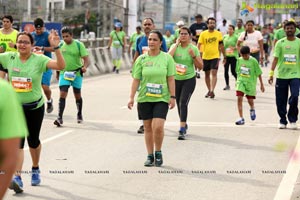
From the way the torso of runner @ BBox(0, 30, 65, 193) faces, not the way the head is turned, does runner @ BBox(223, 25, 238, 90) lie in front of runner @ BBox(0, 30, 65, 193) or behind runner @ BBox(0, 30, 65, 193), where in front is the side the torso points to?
behind

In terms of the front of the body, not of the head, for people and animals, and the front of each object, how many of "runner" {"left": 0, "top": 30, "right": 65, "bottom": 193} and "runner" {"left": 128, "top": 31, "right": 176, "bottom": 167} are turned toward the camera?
2

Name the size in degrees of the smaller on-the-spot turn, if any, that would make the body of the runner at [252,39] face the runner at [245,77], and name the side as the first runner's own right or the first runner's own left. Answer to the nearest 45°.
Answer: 0° — they already face them

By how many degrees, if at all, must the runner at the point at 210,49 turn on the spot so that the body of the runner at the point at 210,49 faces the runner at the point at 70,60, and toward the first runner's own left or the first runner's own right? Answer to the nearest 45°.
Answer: approximately 45° to the first runner's own right

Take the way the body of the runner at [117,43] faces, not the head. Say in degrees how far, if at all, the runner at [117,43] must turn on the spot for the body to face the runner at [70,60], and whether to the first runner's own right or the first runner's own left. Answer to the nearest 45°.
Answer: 0° — they already face them

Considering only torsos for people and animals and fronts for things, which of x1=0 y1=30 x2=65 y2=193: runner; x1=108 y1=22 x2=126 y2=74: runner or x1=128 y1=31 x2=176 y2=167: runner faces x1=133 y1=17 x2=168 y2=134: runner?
x1=108 y1=22 x2=126 y2=74: runner

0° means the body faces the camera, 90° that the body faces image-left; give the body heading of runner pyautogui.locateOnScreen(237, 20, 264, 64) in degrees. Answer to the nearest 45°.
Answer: approximately 0°
